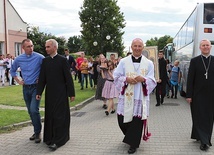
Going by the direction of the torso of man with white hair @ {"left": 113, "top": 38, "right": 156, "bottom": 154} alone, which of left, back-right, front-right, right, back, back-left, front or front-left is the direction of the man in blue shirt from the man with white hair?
right

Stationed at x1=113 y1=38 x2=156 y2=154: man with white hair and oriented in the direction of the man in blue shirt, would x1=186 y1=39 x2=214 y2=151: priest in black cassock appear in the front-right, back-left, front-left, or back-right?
back-right

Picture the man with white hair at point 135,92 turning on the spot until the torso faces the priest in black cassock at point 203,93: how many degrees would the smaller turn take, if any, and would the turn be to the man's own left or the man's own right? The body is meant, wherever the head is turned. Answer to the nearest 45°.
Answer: approximately 90° to the man's own left

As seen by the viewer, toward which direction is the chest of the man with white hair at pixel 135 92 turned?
toward the camera

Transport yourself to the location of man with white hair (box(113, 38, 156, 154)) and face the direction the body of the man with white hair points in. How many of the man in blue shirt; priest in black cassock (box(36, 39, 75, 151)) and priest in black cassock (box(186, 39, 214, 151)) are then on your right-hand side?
2

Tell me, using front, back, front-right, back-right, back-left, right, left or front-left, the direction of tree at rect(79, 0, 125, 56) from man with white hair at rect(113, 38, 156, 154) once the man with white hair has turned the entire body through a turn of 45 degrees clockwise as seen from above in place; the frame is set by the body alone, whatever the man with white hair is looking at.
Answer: back-right

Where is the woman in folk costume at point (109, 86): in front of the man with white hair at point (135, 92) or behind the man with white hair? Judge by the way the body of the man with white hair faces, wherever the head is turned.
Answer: behind

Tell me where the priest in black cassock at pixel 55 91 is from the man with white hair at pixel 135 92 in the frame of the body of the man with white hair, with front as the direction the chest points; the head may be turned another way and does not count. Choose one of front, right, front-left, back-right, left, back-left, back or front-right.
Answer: right
